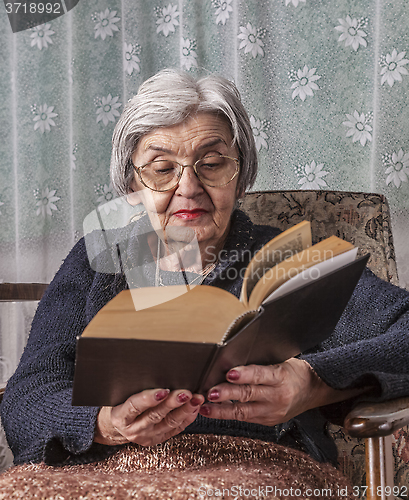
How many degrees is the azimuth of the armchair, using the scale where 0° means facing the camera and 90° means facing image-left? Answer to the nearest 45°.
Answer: approximately 45°

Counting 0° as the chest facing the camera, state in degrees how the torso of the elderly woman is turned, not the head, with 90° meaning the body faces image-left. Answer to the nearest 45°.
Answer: approximately 0°
